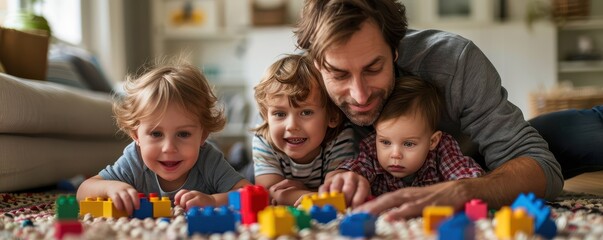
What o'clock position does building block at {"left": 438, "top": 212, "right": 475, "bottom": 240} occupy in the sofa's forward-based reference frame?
The building block is roughly at 1 o'clock from the sofa.

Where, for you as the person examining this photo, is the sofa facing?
facing the viewer and to the right of the viewer

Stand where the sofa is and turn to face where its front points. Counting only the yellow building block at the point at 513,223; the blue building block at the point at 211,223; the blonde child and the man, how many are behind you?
0

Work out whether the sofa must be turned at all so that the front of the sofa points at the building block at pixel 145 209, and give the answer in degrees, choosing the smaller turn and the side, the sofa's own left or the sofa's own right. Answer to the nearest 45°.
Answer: approximately 45° to the sofa's own right

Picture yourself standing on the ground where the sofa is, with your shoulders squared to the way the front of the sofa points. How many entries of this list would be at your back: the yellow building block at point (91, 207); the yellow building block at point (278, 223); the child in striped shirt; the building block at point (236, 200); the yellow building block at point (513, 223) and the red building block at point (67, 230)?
0

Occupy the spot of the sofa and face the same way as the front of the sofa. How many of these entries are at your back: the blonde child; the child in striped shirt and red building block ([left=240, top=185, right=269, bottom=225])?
0

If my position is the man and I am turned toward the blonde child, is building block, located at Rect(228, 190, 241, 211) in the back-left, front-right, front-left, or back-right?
front-left

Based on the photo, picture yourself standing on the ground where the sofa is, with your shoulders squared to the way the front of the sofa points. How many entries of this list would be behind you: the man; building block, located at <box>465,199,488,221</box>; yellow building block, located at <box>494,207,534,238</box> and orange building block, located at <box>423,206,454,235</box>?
0

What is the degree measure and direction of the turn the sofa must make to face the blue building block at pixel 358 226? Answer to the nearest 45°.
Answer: approximately 45° to its right

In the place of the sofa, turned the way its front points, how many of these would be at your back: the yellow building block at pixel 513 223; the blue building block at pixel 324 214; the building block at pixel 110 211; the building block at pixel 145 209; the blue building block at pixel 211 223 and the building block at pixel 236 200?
0

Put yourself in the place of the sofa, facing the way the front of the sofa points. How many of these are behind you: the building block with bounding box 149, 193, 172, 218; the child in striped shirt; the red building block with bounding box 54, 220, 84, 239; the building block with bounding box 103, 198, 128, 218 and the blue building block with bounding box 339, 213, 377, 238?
0

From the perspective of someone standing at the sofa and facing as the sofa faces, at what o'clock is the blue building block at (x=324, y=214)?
The blue building block is roughly at 1 o'clock from the sofa.

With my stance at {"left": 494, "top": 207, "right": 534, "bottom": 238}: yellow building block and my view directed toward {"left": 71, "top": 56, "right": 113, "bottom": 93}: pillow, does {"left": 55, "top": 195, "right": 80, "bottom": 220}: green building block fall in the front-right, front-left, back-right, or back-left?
front-left

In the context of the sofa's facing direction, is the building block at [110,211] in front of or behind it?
in front

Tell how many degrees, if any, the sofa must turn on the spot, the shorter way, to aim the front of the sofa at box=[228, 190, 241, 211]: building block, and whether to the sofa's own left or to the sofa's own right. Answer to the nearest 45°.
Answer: approximately 45° to the sofa's own right

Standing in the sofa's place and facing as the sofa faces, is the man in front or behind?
in front

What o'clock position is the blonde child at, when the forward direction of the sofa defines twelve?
The blonde child is roughly at 1 o'clock from the sofa.

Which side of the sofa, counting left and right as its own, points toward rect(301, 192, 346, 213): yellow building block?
front

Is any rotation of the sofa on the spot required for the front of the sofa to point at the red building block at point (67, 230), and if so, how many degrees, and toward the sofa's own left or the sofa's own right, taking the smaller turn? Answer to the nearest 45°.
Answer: approximately 45° to the sofa's own right

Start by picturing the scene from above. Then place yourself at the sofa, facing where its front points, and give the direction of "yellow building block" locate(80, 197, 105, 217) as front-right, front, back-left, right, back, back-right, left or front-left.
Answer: front-right
